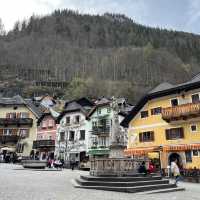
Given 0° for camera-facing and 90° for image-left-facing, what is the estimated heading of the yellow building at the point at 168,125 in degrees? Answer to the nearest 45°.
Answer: approximately 45°

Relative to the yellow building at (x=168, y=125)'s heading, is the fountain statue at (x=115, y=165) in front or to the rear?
in front
